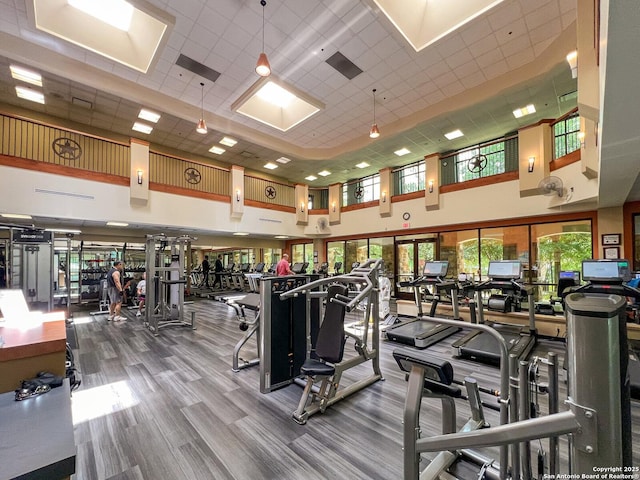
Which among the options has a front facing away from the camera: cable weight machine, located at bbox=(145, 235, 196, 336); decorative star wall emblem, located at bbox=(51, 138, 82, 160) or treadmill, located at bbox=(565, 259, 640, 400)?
the treadmill

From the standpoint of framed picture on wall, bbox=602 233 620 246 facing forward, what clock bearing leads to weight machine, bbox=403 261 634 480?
The weight machine is roughly at 12 o'clock from the framed picture on wall.

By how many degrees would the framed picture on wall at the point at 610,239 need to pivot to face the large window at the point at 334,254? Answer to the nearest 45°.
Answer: approximately 90° to its right

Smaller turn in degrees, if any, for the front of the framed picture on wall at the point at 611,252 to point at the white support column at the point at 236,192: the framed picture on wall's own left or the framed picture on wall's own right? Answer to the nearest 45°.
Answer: approximately 45° to the framed picture on wall's own right

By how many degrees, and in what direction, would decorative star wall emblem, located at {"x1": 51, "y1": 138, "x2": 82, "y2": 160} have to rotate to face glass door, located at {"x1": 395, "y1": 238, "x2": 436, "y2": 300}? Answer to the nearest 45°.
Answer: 0° — it already faces it

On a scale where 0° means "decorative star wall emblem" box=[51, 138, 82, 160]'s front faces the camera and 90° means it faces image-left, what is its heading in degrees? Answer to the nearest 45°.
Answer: approximately 315°

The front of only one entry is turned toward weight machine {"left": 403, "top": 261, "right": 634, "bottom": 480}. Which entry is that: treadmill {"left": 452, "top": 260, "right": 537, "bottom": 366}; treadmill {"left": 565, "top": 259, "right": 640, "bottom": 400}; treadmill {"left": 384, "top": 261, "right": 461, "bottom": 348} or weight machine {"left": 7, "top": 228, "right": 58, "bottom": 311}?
weight machine {"left": 7, "top": 228, "right": 58, "bottom": 311}

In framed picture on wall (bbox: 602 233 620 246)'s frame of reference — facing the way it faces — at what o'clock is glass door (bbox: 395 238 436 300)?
The glass door is roughly at 3 o'clock from the framed picture on wall.

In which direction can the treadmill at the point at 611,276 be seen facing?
away from the camera

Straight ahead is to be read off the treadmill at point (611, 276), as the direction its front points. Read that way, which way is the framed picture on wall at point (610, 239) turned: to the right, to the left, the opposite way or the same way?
the opposite way

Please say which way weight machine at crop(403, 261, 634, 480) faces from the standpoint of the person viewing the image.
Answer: facing to the left of the viewer
